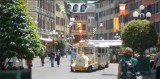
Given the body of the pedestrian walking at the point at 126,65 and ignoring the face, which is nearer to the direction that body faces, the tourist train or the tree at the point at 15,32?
the tourist train

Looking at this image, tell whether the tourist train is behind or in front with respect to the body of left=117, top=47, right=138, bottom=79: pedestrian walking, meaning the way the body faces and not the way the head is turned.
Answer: in front

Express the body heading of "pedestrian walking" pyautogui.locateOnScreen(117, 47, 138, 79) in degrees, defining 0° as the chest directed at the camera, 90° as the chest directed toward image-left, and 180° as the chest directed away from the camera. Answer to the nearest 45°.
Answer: approximately 180°

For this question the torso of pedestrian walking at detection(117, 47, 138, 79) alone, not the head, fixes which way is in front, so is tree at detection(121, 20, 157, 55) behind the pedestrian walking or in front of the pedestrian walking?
in front

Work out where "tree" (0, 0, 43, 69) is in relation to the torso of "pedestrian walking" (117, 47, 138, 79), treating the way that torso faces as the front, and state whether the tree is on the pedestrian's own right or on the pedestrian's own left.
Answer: on the pedestrian's own left
